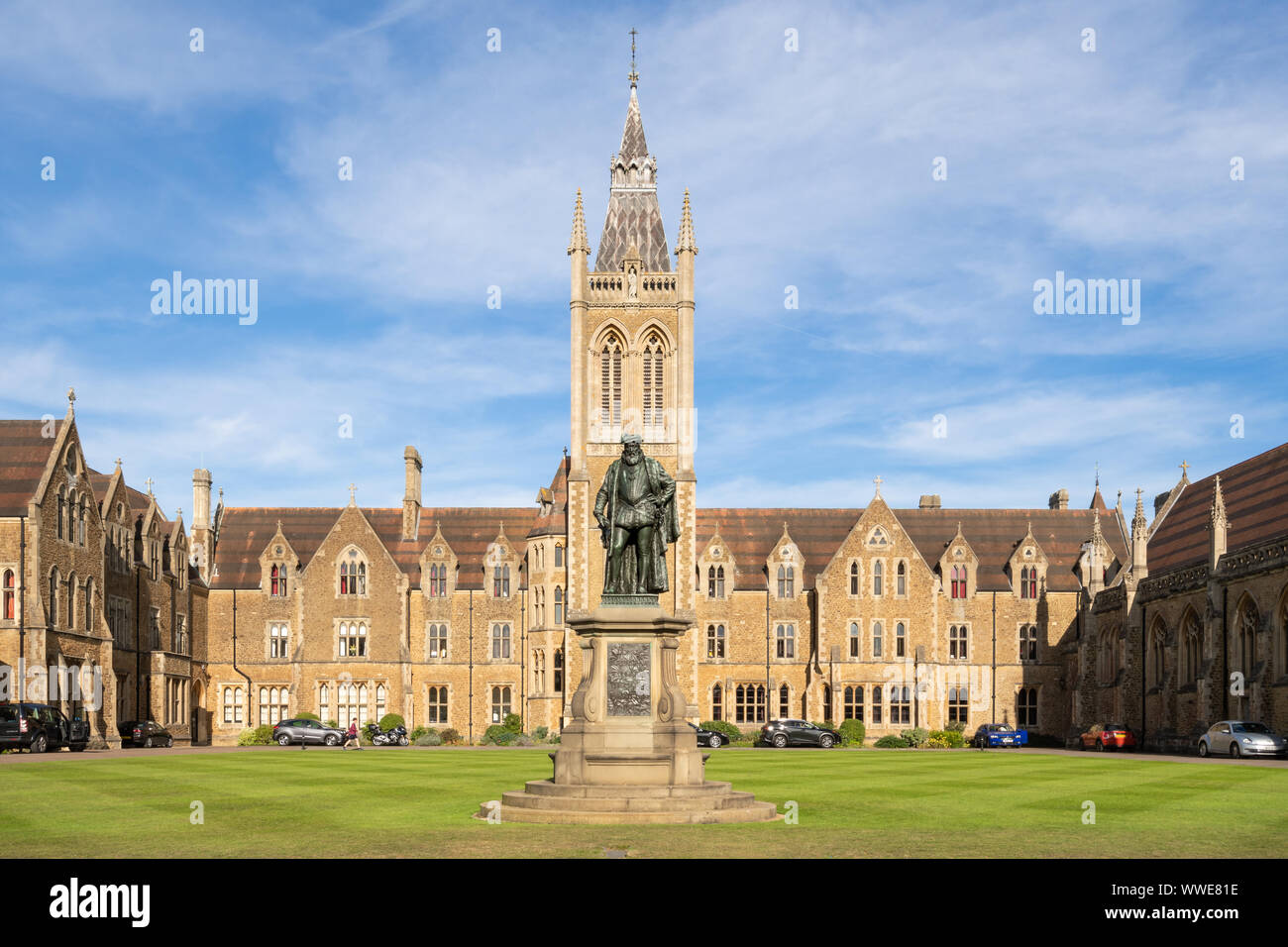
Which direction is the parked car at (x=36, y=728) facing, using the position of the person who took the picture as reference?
facing away from the viewer and to the right of the viewer

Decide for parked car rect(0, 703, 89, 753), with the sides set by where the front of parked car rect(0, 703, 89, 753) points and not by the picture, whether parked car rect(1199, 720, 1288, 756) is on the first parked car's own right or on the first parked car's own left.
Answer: on the first parked car's own right

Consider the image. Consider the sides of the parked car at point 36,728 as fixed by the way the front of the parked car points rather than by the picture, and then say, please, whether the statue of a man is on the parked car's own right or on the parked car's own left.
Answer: on the parked car's own right

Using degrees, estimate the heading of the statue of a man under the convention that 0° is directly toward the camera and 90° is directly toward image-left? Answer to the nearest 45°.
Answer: approximately 0°

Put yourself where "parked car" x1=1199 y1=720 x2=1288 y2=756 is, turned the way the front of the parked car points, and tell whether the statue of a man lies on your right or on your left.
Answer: on your right

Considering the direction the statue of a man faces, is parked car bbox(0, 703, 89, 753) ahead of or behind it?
behind

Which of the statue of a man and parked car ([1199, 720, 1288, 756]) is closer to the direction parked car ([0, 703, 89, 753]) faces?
the parked car

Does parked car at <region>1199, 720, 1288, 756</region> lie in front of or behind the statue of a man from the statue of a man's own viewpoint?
behind

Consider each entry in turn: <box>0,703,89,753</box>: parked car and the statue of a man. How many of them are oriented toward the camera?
1

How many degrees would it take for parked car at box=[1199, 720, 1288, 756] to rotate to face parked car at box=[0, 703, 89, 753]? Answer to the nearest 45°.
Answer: approximately 135° to its right
